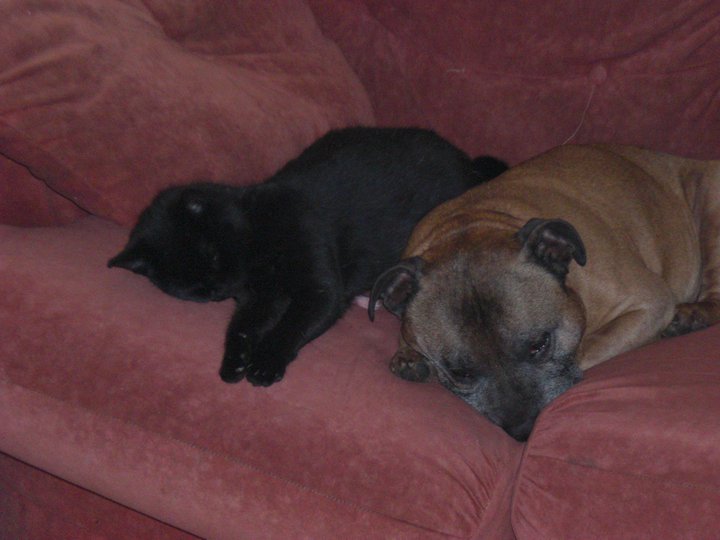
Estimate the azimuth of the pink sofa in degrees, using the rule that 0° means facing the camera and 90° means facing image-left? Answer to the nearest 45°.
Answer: approximately 45°

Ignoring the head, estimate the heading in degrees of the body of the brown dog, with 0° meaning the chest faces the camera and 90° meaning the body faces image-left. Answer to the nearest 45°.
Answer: approximately 45°

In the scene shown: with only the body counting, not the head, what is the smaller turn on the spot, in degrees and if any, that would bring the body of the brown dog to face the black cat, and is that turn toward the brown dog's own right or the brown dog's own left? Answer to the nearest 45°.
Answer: approximately 45° to the brown dog's own right
